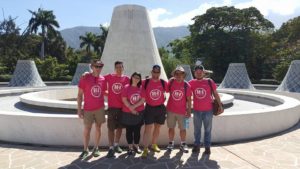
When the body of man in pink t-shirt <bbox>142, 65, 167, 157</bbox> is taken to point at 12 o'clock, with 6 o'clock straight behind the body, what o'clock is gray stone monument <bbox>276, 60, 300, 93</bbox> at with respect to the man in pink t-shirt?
The gray stone monument is roughly at 7 o'clock from the man in pink t-shirt.

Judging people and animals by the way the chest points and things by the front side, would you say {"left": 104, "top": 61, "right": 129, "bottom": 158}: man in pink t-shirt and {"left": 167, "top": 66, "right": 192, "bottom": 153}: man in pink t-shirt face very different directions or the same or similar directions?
same or similar directions

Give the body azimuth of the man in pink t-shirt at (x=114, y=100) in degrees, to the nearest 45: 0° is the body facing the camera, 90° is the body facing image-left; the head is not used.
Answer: approximately 0°

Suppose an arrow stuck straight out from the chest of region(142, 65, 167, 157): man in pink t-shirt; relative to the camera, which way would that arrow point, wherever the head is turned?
toward the camera

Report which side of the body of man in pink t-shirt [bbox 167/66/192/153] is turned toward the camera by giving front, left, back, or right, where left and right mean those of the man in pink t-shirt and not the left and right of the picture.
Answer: front

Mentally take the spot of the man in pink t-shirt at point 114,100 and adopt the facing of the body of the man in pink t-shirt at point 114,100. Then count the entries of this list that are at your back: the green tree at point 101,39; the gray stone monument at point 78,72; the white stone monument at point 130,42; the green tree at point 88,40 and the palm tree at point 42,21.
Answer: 5

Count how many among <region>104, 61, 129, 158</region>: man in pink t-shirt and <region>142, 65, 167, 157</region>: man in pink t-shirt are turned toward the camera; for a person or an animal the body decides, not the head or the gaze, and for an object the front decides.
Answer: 2

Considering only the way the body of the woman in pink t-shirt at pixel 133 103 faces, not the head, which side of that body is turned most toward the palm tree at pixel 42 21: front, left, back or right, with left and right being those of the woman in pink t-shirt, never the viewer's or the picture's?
back

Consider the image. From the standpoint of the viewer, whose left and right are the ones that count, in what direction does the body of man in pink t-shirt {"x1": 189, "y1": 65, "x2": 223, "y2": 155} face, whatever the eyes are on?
facing the viewer

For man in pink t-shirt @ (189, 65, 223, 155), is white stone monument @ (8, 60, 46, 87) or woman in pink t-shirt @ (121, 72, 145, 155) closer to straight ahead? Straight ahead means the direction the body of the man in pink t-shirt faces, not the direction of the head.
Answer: the woman in pink t-shirt

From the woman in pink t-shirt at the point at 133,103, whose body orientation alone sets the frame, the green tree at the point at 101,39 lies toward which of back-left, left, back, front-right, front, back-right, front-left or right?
back

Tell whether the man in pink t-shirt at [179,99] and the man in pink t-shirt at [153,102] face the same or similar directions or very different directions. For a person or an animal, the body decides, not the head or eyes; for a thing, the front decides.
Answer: same or similar directions

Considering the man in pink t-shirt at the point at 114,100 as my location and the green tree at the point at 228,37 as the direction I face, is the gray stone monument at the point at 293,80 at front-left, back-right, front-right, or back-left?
front-right

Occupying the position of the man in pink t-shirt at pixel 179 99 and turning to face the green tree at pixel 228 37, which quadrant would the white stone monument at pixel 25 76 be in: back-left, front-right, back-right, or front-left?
front-left

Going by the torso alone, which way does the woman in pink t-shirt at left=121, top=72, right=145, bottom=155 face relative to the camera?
toward the camera

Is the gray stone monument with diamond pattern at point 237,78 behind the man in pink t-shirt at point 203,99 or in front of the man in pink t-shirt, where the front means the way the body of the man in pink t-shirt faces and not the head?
behind
